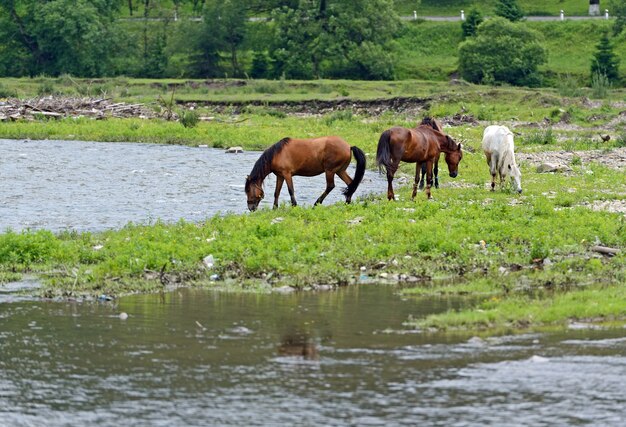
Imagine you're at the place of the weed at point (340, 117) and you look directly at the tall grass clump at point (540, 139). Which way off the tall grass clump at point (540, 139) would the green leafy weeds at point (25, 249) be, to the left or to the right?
right

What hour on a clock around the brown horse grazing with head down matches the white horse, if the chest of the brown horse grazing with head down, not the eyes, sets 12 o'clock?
The white horse is roughly at 5 o'clock from the brown horse grazing with head down.

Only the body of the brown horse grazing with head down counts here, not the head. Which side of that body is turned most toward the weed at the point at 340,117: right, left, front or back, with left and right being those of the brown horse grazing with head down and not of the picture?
right

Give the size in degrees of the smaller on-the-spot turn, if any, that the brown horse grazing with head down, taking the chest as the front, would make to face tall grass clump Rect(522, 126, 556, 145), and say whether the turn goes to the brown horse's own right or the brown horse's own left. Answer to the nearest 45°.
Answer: approximately 135° to the brown horse's own right

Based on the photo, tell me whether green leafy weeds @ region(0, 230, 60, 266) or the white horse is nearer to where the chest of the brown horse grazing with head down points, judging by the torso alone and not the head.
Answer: the green leafy weeds

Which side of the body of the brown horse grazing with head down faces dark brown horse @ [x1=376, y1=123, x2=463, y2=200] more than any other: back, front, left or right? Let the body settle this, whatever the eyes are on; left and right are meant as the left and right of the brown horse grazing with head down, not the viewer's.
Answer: back

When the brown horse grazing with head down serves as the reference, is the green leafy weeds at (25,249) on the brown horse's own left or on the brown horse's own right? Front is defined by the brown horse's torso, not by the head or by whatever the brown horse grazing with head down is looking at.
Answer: on the brown horse's own left

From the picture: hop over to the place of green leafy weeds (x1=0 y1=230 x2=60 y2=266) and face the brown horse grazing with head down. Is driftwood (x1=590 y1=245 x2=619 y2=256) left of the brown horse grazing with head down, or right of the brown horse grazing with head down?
right

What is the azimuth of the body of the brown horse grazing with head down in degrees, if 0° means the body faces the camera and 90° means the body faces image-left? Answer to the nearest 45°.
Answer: approximately 90°

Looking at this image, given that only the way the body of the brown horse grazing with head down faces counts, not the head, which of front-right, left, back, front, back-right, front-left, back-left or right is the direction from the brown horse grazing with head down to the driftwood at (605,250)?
back-left
